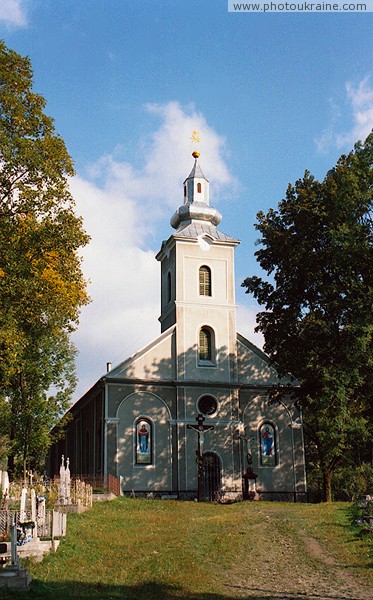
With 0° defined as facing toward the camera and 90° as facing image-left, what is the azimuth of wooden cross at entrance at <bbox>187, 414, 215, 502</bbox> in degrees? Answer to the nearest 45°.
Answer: approximately 0°

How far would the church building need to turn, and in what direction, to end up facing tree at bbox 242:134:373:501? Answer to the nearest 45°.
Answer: approximately 45° to its left

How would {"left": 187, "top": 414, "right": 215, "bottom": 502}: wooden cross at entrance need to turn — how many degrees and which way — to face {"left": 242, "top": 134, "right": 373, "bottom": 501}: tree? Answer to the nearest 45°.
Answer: approximately 45° to its left

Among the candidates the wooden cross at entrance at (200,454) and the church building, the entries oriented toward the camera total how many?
2

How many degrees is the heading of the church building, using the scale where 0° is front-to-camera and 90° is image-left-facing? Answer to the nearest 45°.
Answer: approximately 0°
